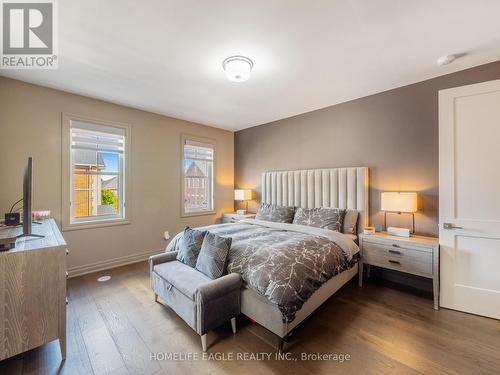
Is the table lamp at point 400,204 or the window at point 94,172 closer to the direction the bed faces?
the window

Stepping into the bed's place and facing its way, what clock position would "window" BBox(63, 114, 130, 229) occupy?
The window is roughly at 2 o'clock from the bed.

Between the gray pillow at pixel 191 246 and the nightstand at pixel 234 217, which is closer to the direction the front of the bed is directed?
the gray pillow

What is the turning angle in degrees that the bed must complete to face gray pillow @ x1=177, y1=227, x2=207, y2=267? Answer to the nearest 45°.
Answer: approximately 45° to its right

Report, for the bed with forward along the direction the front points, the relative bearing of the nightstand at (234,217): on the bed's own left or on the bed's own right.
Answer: on the bed's own right

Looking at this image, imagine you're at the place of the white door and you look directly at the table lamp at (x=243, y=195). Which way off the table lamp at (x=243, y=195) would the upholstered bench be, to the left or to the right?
left

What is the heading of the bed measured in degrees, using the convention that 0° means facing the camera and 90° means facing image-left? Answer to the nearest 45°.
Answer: approximately 45°
